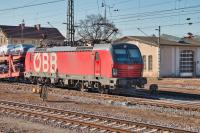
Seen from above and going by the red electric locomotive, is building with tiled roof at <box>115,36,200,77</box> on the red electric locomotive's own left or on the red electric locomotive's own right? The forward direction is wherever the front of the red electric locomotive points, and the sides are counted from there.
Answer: on the red electric locomotive's own left

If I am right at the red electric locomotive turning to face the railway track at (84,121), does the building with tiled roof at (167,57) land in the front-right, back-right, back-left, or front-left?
back-left

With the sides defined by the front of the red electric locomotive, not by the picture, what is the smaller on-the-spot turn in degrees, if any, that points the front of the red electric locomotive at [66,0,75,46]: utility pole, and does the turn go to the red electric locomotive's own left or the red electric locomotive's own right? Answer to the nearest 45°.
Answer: approximately 135° to the red electric locomotive's own left

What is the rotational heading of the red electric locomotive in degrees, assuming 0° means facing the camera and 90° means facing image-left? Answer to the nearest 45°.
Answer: approximately 315°

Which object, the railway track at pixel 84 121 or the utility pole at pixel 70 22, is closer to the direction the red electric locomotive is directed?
the railway track
